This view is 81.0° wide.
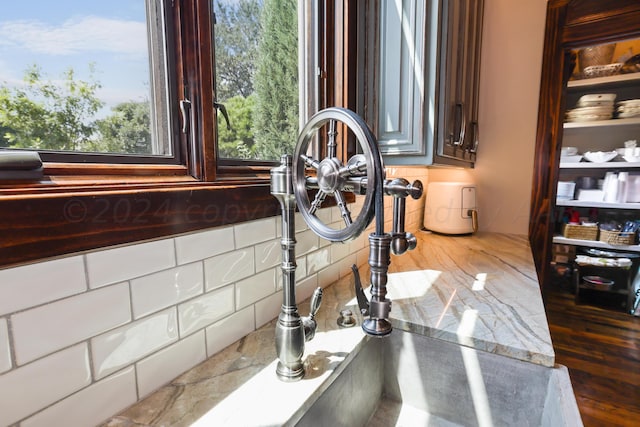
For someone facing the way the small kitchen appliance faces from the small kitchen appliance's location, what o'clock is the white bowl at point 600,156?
The white bowl is roughly at 9 o'clock from the small kitchen appliance.

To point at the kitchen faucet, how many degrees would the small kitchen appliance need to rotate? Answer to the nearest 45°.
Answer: approximately 45° to its right

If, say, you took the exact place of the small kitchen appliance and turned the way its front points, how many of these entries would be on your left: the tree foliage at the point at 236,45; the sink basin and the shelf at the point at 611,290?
1

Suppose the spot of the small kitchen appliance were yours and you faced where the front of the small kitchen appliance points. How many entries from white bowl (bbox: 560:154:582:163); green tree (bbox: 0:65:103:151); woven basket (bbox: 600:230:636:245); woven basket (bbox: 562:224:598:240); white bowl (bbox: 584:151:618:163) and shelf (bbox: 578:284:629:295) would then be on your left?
5

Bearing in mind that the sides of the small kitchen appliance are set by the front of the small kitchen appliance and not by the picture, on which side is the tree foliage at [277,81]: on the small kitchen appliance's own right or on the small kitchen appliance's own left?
on the small kitchen appliance's own left

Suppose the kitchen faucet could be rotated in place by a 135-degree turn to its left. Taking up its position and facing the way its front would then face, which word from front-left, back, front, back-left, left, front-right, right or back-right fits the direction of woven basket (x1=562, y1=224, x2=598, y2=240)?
front-right

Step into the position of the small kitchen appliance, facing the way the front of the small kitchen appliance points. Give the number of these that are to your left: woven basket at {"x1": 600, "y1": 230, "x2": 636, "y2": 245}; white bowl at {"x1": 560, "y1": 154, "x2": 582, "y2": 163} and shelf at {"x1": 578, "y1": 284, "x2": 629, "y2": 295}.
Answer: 3

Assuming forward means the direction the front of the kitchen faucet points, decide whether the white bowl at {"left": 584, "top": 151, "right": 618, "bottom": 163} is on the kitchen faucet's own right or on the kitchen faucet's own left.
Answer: on the kitchen faucet's own left

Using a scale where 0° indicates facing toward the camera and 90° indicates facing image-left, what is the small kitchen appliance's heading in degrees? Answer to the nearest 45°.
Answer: approximately 315°

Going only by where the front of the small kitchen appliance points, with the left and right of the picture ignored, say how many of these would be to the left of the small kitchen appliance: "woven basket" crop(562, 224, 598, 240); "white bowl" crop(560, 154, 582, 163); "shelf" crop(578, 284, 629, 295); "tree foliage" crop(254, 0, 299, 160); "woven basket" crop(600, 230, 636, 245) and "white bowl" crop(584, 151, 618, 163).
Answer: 5

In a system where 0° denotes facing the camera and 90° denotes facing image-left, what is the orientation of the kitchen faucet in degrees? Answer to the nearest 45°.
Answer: approximately 315°

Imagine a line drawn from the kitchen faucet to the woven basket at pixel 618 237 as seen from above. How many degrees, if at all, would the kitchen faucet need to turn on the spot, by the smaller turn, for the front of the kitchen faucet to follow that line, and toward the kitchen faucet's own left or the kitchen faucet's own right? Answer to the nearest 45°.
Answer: approximately 90° to the kitchen faucet's own left

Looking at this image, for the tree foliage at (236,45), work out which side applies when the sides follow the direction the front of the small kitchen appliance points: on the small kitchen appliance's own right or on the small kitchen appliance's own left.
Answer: on the small kitchen appliance's own left

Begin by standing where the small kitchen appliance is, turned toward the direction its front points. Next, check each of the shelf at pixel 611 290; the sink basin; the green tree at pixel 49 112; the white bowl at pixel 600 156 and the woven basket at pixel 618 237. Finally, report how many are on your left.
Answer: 3

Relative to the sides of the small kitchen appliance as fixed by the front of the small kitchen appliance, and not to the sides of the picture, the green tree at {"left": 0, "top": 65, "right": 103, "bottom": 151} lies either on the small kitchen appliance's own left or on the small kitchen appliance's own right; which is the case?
on the small kitchen appliance's own right
